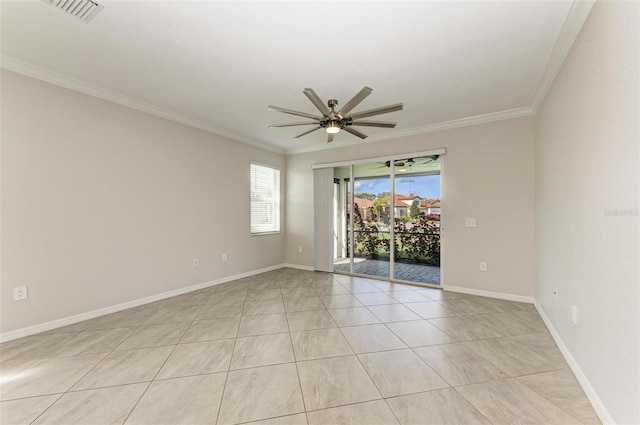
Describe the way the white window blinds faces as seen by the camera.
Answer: facing the viewer and to the right of the viewer

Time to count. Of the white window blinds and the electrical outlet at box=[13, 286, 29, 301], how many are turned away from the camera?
0

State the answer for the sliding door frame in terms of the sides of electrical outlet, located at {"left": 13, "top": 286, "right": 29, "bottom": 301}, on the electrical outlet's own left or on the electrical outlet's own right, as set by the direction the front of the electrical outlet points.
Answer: on the electrical outlet's own left

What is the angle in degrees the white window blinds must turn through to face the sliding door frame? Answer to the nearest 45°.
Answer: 0° — it already faces it

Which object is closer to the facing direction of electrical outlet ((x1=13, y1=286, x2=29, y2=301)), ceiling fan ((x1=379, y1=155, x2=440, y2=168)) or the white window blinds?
the ceiling fan

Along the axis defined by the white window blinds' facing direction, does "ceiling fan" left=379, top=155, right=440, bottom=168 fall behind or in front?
in front

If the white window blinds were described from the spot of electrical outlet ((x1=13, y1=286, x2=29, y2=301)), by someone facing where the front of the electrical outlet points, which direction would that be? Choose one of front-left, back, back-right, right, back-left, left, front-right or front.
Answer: left

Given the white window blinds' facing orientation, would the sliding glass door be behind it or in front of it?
in front

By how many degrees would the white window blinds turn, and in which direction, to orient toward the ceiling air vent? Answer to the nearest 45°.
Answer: approximately 45° to its right

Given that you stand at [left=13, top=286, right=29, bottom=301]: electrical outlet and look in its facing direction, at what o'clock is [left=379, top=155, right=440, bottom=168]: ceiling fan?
The ceiling fan is roughly at 10 o'clock from the electrical outlet.

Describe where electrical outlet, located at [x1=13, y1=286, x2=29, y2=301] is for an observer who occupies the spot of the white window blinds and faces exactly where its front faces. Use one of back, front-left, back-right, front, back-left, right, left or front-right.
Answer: right
